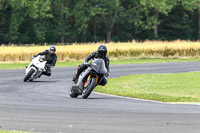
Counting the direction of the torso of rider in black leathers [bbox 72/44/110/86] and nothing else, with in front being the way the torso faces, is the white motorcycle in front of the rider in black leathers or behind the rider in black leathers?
behind
